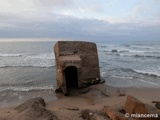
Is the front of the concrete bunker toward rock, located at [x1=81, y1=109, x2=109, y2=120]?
yes

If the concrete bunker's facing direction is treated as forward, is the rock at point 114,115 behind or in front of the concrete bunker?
in front

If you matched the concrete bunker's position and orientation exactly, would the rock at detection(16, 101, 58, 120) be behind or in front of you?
in front

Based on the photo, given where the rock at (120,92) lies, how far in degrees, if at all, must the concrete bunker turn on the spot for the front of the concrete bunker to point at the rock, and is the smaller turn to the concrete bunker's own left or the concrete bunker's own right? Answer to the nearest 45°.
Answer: approximately 45° to the concrete bunker's own left

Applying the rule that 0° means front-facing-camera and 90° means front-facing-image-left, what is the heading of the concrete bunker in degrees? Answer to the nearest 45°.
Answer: approximately 0°

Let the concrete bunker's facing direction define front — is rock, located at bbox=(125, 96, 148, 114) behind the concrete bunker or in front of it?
in front
